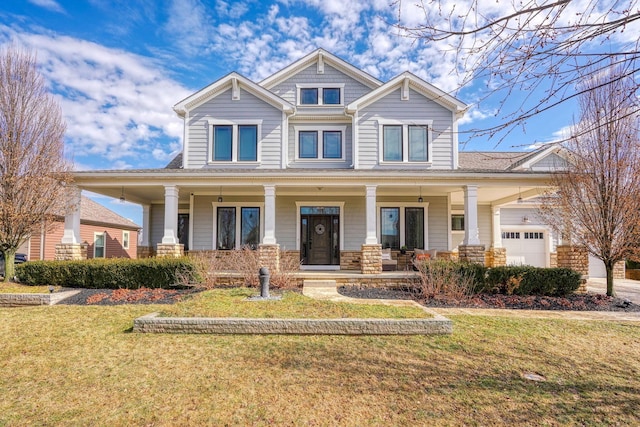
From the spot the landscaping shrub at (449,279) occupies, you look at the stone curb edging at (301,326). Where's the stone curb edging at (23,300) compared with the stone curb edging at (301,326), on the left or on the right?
right

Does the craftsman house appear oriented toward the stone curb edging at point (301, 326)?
yes

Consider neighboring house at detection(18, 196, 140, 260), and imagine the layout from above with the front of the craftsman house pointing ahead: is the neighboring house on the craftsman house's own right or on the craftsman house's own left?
on the craftsman house's own right

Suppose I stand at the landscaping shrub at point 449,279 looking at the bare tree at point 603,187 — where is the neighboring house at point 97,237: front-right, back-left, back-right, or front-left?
back-left

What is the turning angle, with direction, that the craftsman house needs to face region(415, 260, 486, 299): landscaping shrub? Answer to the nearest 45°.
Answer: approximately 45° to its left

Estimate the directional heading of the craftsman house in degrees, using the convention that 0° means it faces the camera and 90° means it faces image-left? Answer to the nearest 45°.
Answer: approximately 0°

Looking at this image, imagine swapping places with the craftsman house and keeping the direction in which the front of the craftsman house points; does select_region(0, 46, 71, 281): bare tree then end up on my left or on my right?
on my right
